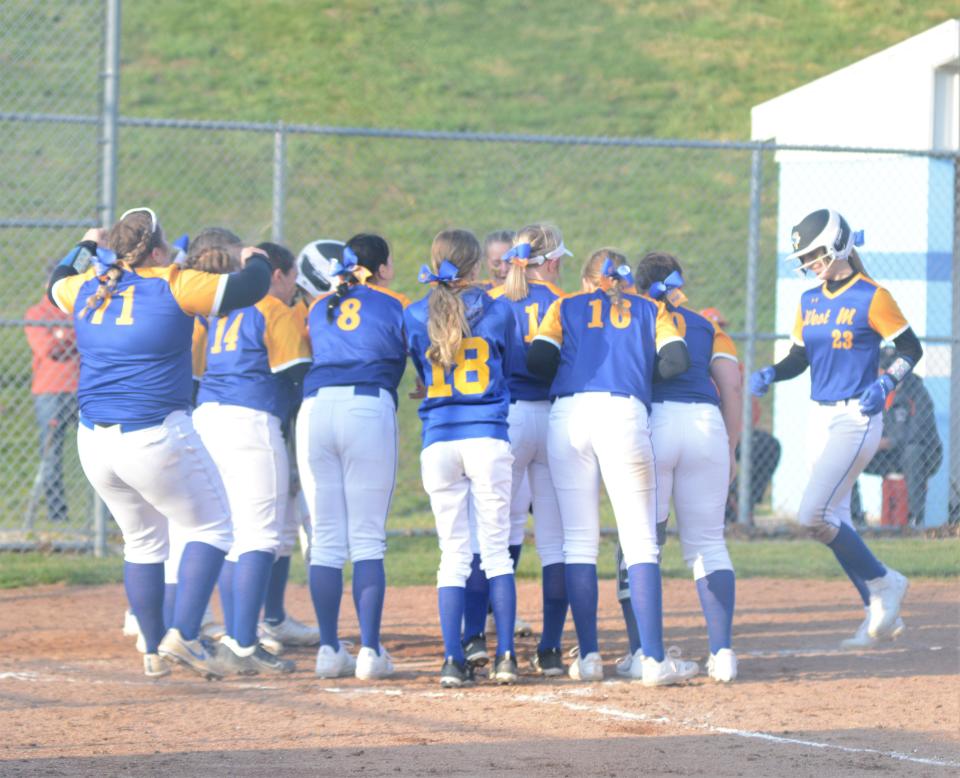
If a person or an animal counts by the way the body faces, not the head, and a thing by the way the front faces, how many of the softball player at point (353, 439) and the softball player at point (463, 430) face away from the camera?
2

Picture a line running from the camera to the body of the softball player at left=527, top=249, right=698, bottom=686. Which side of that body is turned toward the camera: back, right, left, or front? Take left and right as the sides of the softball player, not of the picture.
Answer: back

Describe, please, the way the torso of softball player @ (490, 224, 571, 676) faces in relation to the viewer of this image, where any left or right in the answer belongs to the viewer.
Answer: facing away from the viewer and to the right of the viewer

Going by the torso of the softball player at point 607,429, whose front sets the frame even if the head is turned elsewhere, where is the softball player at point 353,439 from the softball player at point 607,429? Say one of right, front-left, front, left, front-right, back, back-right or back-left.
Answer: left

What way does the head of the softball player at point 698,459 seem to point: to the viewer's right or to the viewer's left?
to the viewer's left

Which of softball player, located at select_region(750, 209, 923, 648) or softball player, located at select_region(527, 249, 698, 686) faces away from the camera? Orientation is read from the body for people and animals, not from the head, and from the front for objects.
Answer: softball player, located at select_region(527, 249, 698, 686)

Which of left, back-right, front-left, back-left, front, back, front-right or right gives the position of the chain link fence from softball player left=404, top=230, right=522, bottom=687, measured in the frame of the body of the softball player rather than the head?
front

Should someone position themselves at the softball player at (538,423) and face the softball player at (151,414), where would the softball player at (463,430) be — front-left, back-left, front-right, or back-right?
front-left

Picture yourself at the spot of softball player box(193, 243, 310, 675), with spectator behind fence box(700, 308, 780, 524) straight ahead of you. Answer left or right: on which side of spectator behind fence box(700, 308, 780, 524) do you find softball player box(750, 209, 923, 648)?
right

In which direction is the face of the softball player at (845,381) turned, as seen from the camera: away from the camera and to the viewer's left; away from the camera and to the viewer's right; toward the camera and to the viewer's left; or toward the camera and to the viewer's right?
toward the camera and to the viewer's left

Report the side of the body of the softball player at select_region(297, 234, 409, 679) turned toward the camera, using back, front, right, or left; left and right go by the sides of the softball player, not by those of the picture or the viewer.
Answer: back

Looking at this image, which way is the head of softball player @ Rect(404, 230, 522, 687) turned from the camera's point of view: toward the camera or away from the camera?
away from the camera

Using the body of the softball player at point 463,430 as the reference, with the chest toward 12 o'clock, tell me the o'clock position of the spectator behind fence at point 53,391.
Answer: The spectator behind fence is roughly at 11 o'clock from the softball player.

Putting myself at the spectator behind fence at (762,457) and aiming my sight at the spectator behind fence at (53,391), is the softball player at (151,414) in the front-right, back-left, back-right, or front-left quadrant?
front-left

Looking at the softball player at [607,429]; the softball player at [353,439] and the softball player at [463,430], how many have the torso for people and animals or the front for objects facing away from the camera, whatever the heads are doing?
3

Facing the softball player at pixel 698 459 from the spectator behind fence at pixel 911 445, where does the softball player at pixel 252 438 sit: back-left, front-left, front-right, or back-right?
front-right

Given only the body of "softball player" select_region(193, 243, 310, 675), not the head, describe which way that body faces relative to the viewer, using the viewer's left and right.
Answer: facing away from the viewer and to the right of the viewer

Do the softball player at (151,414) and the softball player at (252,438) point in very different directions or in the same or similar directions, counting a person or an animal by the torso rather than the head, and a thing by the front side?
same or similar directions

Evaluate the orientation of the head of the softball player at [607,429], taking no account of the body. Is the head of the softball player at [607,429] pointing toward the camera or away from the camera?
away from the camera

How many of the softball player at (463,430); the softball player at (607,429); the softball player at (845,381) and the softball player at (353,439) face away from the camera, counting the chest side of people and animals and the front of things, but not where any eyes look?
3

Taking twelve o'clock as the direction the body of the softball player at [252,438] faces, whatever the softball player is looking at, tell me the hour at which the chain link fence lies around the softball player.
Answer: The chain link fence is roughly at 11 o'clock from the softball player.
